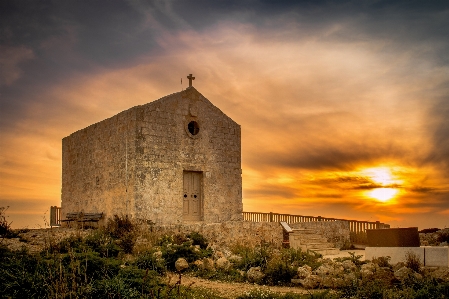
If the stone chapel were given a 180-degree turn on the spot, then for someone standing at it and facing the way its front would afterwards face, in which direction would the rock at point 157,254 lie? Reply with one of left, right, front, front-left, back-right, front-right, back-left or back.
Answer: back-left

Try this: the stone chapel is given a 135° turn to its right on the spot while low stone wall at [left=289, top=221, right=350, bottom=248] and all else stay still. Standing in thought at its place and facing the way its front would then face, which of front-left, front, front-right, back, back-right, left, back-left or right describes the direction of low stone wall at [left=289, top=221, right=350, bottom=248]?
back

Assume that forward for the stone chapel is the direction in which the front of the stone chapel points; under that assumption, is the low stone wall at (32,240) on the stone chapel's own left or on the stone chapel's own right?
on the stone chapel's own right

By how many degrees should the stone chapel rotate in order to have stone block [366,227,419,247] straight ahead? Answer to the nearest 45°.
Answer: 0° — it already faces it

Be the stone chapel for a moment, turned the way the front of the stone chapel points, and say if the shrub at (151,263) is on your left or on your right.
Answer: on your right

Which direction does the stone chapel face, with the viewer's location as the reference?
facing the viewer and to the right of the viewer

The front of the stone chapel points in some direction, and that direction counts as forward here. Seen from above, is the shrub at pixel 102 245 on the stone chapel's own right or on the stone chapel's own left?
on the stone chapel's own right

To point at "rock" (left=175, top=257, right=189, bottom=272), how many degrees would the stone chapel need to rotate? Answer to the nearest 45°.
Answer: approximately 45° to its right

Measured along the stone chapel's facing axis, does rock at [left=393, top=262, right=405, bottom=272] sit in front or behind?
in front

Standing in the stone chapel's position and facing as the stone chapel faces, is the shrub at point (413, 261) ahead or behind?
ahead

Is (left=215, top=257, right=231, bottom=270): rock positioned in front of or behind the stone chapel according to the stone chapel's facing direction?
in front
